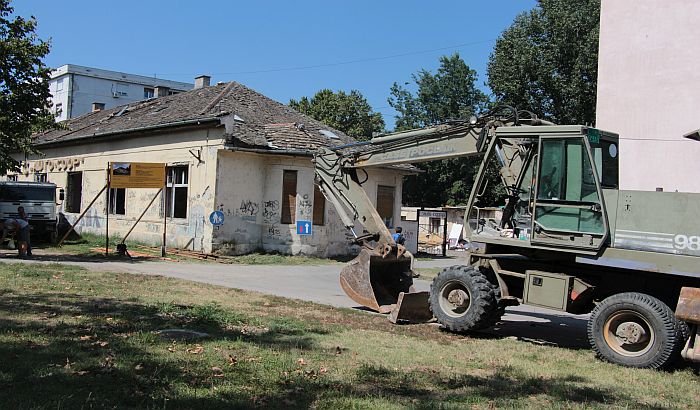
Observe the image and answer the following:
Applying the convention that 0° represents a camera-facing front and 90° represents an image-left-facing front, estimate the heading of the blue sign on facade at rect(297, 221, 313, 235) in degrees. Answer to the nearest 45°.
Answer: approximately 0°

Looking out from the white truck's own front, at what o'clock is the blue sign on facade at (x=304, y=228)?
The blue sign on facade is roughly at 10 o'clock from the white truck.

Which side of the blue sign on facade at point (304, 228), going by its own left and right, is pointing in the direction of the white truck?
right

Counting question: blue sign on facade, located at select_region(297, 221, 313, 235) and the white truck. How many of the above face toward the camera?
2

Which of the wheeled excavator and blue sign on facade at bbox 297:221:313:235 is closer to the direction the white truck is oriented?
the wheeled excavator

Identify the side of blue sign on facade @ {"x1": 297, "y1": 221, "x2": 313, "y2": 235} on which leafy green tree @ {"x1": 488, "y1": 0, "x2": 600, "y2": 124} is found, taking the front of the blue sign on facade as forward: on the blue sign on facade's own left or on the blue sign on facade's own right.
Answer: on the blue sign on facade's own left
